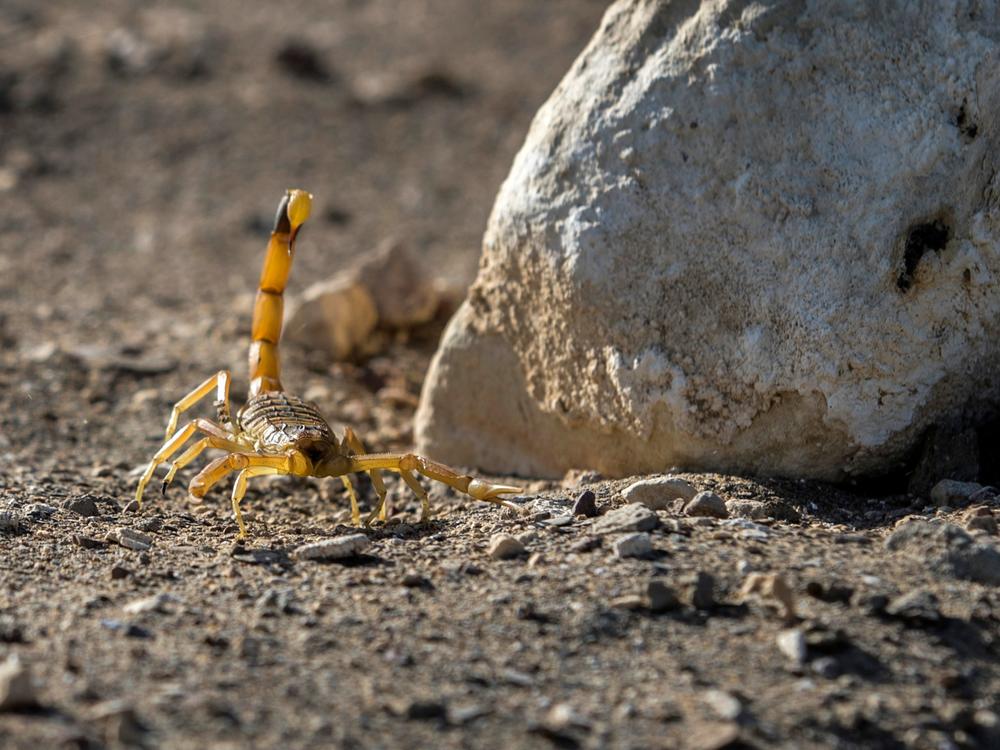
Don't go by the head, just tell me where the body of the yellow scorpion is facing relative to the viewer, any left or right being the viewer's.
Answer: facing the viewer and to the right of the viewer

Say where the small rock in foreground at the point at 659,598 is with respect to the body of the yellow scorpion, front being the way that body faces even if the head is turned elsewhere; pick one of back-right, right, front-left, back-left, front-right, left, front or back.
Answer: front

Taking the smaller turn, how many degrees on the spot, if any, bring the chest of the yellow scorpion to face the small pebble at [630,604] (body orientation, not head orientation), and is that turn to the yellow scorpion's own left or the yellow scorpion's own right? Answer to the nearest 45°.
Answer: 0° — it already faces it

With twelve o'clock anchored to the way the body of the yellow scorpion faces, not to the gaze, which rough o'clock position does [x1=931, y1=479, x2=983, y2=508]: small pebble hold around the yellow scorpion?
The small pebble is roughly at 11 o'clock from the yellow scorpion.

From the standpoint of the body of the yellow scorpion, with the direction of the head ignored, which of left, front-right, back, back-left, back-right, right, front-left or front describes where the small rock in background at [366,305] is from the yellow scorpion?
back-left

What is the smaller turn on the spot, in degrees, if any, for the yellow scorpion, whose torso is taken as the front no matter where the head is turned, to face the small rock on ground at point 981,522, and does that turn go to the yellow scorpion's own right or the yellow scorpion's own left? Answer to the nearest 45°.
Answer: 0° — it already faces it

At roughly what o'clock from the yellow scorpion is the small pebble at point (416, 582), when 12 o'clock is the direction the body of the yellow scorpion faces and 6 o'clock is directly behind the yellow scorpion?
The small pebble is roughly at 1 o'clock from the yellow scorpion.

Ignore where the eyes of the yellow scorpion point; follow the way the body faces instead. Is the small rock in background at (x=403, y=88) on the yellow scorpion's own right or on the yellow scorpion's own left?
on the yellow scorpion's own left

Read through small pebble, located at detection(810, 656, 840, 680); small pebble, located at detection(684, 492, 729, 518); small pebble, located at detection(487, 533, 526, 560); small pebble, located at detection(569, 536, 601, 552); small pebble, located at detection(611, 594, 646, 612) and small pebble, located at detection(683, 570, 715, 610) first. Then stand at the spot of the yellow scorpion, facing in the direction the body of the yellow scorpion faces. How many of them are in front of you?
6

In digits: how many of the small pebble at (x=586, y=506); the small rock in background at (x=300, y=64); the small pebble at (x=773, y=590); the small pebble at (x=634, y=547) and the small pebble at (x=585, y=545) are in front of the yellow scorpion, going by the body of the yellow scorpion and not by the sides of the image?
4

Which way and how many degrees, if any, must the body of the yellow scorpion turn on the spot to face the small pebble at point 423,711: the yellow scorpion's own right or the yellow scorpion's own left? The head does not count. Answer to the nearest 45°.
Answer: approximately 45° to the yellow scorpion's own right

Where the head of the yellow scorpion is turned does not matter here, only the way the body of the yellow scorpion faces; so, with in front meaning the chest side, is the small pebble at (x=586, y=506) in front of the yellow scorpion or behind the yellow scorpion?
in front
